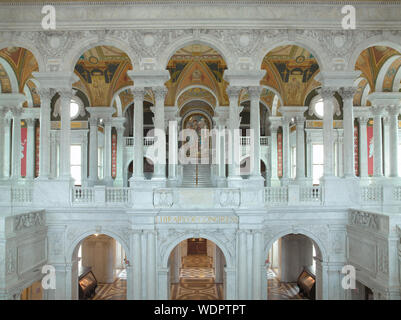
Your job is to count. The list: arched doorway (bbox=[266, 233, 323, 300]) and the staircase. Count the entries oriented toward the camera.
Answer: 2

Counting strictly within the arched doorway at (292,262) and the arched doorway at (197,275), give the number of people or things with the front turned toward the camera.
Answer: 2

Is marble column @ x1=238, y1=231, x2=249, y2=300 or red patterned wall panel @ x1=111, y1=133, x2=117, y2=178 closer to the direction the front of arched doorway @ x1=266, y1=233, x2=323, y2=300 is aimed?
the marble column

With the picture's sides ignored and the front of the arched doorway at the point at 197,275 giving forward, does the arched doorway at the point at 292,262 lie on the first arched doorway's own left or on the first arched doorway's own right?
on the first arched doorway's own left

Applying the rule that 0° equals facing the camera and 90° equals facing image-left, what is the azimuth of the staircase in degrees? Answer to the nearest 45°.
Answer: approximately 0°

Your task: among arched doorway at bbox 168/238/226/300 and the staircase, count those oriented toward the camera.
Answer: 2
